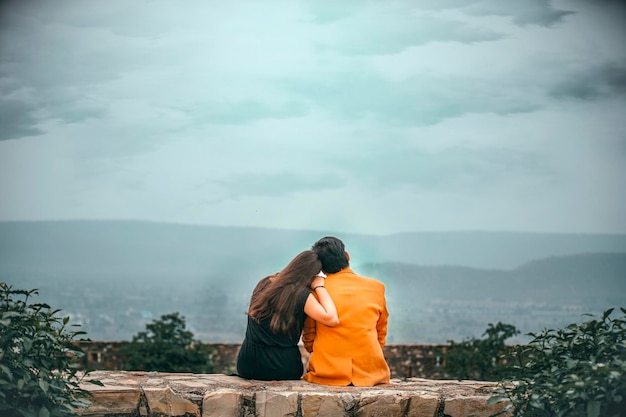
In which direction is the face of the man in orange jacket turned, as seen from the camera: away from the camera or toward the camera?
away from the camera

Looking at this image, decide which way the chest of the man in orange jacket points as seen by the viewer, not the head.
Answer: away from the camera

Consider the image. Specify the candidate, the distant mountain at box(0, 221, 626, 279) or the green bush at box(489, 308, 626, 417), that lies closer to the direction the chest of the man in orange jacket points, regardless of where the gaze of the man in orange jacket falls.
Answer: the distant mountain

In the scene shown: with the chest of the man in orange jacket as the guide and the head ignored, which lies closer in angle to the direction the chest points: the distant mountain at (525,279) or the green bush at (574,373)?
the distant mountain

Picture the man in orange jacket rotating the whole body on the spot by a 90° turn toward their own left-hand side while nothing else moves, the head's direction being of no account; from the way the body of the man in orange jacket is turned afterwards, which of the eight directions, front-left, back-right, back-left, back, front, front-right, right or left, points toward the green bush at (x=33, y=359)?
front-left
